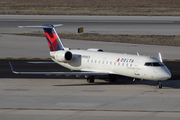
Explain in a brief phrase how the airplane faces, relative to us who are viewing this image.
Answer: facing the viewer and to the right of the viewer
